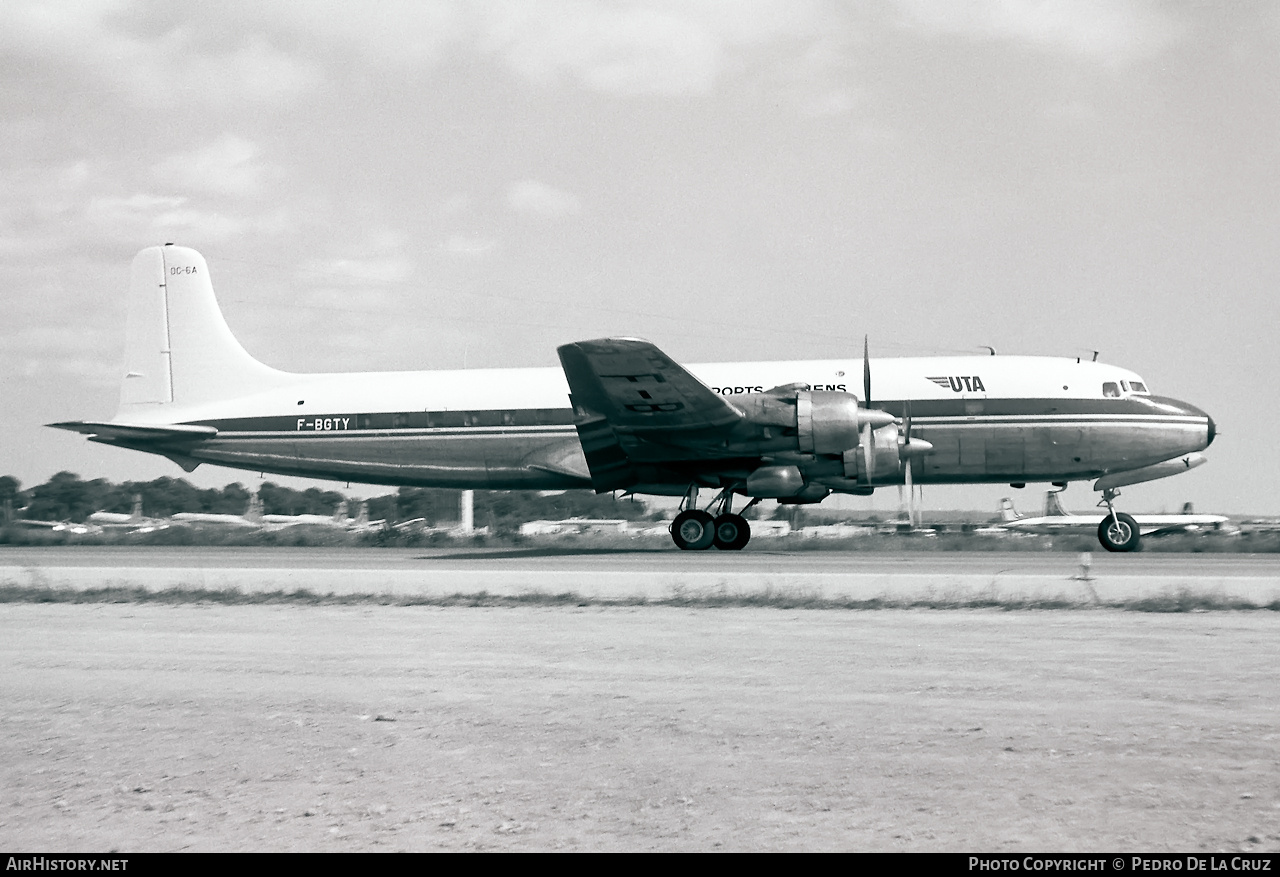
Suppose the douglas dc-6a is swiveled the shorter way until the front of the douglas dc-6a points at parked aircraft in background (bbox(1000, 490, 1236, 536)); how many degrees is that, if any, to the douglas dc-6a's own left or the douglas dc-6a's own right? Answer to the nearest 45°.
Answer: approximately 45° to the douglas dc-6a's own left

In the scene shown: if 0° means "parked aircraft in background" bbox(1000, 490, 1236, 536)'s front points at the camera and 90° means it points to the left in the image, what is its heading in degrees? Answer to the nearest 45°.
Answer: approximately 270°

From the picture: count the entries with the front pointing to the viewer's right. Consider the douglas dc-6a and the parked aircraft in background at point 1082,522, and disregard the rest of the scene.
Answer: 2

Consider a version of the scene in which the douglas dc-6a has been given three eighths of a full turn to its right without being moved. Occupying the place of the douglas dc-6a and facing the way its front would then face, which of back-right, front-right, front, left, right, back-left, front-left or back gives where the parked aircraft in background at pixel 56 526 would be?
right

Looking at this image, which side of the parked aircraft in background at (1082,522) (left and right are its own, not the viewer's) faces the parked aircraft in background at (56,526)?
back

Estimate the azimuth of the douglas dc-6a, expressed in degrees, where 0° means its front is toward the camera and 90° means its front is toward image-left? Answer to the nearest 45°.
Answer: approximately 270°
